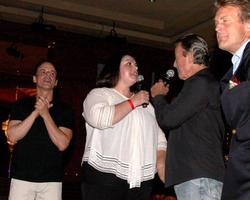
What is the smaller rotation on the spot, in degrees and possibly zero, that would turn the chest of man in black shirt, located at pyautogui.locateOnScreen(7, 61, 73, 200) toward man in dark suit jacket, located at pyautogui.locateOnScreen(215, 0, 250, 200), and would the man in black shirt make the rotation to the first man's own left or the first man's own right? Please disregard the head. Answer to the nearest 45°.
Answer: approximately 45° to the first man's own left

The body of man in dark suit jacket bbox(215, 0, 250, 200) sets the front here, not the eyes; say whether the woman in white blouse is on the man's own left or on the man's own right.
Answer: on the man's own right

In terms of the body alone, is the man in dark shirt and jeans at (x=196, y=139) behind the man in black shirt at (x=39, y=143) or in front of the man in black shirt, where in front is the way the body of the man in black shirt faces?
in front

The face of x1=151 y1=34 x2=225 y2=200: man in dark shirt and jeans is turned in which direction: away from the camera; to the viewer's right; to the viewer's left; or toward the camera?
to the viewer's left

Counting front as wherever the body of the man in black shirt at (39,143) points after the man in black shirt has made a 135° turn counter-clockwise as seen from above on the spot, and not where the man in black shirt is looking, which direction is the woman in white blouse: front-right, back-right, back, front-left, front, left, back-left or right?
right

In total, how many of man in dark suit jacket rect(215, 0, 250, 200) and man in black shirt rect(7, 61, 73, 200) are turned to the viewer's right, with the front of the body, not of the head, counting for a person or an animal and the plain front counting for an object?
0

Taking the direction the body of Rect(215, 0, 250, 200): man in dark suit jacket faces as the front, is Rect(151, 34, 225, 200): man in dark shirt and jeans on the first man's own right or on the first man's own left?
on the first man's own right

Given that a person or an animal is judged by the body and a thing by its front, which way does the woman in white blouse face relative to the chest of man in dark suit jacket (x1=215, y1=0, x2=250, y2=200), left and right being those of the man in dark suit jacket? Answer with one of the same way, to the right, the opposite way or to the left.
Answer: to the left

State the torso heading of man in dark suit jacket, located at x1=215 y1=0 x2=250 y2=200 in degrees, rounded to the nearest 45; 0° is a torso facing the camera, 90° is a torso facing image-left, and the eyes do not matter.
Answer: approximately 45°

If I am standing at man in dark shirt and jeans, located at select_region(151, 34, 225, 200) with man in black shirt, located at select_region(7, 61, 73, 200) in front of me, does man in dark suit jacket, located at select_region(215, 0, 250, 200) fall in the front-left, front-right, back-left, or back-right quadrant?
back-left

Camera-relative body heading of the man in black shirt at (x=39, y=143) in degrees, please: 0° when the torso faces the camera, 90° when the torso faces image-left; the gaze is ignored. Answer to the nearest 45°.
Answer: approximately 0°
